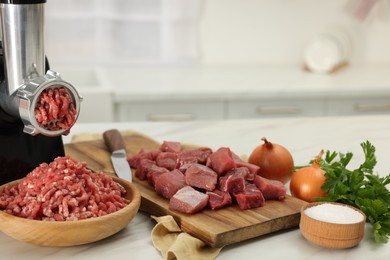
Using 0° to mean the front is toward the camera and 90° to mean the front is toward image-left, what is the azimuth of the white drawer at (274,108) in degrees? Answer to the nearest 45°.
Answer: approximately 0°

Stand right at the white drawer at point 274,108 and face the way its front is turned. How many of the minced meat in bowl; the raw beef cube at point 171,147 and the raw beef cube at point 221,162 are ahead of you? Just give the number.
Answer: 3

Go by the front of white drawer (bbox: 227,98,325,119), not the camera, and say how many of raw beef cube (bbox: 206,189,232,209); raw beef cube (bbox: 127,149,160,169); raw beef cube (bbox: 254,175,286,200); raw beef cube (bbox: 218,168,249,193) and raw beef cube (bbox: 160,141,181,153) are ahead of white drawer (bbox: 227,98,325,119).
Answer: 5

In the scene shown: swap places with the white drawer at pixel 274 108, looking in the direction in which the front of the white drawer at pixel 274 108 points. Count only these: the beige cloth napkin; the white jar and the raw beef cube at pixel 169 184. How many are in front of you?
2

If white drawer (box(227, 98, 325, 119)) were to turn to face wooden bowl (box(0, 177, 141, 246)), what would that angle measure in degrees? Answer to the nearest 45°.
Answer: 0° — it already faces it

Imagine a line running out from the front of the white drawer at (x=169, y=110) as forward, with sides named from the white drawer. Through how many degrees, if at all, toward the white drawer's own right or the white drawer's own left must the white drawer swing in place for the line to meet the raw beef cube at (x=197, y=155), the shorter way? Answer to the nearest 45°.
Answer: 0° — it already faces it

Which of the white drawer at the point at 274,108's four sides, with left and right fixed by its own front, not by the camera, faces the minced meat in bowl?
front

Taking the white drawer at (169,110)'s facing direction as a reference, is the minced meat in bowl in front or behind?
in front

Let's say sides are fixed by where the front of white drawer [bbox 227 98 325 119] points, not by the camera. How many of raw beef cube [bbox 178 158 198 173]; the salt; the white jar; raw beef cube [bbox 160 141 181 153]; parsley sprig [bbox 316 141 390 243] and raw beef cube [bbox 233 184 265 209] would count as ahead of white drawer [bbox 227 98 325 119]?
5

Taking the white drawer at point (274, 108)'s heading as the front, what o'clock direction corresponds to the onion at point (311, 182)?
The onion is roughly at 12 o'clock from the white drawer.

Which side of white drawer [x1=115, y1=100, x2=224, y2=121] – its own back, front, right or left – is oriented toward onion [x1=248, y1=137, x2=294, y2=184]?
front

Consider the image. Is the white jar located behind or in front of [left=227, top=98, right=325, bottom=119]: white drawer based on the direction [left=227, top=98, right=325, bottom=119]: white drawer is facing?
behind

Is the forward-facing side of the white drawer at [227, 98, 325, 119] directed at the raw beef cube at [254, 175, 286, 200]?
yes

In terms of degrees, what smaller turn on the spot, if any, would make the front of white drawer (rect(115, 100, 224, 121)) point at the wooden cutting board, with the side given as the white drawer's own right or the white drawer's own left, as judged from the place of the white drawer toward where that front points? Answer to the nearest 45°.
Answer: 0° — it already faces it

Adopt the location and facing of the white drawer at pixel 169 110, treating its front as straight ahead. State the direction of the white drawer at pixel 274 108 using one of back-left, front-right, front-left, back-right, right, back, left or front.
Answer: left

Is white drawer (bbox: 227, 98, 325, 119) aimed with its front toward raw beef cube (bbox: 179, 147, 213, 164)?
yes
